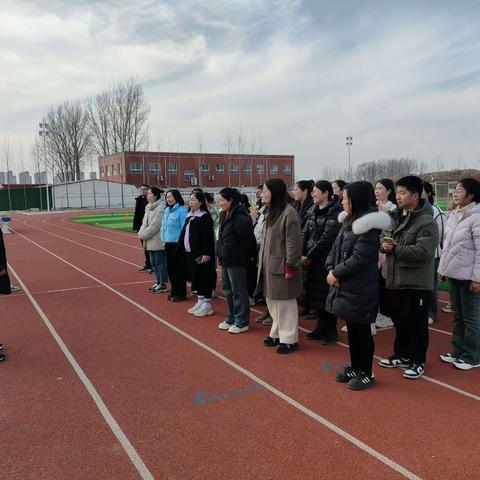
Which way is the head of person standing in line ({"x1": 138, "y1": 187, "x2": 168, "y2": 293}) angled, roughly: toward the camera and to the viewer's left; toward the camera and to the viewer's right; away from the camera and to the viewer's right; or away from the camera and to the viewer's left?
toward the camera and to the viewer's left

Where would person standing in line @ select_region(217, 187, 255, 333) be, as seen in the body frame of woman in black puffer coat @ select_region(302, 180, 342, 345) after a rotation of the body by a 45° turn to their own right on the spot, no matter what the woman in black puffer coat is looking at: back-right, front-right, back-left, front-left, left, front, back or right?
front

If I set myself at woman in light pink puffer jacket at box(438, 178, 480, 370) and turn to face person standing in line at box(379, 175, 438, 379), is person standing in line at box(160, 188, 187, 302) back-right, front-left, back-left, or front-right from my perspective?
front-right

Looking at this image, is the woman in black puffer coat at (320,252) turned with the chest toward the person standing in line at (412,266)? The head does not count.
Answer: no

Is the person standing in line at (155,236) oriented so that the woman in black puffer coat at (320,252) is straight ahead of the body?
no

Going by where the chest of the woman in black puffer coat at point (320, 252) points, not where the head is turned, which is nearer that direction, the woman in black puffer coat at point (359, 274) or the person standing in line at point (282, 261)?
the person standing in line

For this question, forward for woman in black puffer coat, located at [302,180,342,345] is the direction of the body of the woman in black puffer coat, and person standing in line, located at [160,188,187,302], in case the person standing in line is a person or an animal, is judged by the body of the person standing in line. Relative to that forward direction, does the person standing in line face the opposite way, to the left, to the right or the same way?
the same way

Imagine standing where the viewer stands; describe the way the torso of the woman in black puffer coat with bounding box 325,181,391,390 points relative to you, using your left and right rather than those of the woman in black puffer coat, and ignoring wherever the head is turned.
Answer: facing to the left of the viewer

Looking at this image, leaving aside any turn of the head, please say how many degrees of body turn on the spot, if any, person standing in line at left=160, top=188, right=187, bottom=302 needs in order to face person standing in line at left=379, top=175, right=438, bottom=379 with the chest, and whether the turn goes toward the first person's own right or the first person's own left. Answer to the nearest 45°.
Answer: approximately 90° to the first person's own left

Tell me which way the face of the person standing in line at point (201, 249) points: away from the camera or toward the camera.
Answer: toward the camera

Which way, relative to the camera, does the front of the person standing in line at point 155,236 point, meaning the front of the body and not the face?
to the viewer's left

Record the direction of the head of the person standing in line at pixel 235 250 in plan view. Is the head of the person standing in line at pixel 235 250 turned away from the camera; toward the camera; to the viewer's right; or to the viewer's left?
to the viewer's left

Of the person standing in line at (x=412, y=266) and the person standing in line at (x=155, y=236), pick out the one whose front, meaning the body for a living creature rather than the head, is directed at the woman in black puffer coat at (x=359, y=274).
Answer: the person standing in line at (x=412, y=266)

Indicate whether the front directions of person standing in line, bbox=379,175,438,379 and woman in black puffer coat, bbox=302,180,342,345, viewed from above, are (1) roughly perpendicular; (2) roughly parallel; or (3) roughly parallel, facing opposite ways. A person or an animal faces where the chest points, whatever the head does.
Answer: roughly parallel

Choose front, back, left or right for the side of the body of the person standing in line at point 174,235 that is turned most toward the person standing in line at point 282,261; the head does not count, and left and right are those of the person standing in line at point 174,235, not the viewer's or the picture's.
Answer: left

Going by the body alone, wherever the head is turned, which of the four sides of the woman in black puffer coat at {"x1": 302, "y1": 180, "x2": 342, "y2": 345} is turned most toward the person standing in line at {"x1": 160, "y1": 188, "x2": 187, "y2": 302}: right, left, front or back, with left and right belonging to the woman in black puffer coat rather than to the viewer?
right

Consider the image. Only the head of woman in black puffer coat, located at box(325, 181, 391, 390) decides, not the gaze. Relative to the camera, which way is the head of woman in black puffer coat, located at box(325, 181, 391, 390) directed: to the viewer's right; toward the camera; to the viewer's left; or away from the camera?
to the viewer's left

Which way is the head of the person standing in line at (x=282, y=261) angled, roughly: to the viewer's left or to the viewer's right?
to the viewer's left

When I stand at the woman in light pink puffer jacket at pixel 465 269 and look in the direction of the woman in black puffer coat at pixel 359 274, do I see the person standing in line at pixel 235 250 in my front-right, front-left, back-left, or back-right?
front-right

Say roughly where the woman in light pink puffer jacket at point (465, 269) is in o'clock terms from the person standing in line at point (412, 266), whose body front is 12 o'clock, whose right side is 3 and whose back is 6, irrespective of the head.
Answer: The woman in light pink puffer jacket is roughly at 6 o'clock from the person standing in line.

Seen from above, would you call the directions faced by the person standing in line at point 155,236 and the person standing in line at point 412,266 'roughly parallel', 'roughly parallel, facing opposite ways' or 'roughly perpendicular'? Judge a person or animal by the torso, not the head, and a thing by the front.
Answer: roughly parallel
